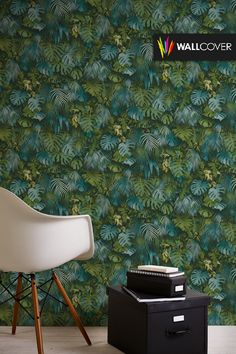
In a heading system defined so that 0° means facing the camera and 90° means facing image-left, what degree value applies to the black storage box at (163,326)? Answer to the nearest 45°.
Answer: approximately 315°

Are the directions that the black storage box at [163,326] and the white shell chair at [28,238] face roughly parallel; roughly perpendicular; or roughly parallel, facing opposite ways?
roughly perpendicular

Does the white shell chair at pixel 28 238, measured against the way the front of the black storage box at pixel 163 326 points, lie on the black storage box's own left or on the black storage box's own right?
on the black storage box's own right

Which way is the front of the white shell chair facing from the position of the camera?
facing away from the viewer and to the right of the viewer

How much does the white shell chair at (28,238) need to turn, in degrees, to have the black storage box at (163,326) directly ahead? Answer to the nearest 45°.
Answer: approximately 45° to its right
